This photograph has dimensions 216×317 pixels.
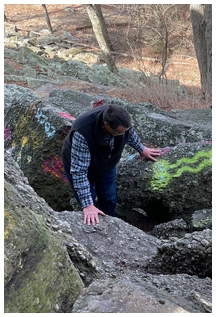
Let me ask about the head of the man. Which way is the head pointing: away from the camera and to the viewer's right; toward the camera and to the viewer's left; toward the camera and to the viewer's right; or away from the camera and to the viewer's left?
toward the camera and to the viewer's right

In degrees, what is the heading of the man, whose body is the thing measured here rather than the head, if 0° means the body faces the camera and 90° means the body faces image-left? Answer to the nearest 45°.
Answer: approximately 315°

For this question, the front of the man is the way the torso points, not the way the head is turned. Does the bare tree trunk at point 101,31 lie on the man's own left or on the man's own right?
on the man's own left

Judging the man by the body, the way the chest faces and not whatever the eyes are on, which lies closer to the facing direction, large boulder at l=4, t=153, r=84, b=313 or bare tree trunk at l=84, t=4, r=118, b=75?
the large boulder

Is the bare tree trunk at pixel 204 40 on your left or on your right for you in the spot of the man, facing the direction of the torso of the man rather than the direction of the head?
on your left

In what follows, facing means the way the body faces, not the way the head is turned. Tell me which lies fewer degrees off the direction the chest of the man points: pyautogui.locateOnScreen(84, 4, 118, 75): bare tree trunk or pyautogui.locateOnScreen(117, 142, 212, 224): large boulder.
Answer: the large boulder

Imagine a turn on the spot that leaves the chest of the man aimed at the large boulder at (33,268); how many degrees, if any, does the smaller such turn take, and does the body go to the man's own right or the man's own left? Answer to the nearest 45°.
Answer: approximately 45° to the man's own right

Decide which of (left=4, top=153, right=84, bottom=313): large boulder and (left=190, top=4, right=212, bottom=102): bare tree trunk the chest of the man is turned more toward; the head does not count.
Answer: the large boulder

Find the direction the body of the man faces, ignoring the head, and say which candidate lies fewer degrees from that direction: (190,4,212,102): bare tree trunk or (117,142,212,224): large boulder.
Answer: the large boulder
